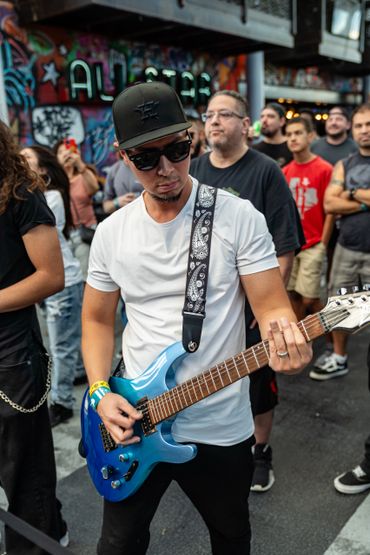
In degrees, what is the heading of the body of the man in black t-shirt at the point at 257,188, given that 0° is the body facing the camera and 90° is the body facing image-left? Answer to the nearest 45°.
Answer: approximately 45°

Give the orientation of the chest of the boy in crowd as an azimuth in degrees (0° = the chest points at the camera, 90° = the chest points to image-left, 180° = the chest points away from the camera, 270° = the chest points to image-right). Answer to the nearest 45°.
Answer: approximately 45°

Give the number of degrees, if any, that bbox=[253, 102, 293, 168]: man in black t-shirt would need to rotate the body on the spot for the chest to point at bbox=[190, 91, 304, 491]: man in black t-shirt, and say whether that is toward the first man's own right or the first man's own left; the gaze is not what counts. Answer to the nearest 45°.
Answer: approximately 45° to the first man's own left

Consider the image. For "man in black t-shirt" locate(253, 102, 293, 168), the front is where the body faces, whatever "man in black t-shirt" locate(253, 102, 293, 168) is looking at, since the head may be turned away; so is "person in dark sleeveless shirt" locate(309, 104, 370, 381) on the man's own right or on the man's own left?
on the man's own left

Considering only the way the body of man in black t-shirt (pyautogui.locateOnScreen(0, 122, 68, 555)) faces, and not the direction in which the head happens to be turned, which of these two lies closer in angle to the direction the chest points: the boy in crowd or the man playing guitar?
the man playing guitar

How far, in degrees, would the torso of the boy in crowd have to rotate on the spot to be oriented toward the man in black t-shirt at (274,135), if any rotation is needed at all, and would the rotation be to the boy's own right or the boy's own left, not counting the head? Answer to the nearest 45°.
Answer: approximately 135° to the boy's own right

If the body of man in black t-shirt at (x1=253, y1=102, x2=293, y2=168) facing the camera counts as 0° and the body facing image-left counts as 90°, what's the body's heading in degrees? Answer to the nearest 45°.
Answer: approximately 45°
